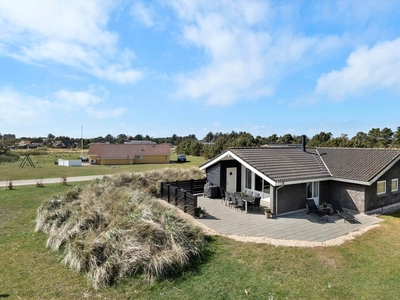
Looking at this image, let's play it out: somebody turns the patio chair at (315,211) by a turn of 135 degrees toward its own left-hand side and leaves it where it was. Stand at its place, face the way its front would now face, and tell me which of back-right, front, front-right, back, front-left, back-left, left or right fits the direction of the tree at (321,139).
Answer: front

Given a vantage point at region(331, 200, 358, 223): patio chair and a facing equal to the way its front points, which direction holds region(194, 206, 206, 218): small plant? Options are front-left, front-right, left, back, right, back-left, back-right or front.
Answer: right

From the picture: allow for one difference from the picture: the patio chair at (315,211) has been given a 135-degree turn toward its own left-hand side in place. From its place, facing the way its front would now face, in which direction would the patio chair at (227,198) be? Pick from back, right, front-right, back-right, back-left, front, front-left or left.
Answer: left

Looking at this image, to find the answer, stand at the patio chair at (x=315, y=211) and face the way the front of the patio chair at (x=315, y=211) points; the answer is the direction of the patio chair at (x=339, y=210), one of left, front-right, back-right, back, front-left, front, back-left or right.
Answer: left

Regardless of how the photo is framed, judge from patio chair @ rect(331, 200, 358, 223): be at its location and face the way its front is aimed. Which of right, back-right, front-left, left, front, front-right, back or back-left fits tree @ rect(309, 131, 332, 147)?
back-left

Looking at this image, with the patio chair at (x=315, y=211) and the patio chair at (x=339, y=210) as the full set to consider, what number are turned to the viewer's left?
0

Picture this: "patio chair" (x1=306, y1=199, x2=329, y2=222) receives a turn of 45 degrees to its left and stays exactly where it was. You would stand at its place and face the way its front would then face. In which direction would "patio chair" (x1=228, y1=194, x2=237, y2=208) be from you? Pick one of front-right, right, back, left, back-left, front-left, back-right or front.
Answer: back

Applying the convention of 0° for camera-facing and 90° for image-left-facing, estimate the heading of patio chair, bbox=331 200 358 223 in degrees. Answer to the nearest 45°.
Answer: approximately 315°

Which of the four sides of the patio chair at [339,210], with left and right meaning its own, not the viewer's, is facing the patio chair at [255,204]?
right

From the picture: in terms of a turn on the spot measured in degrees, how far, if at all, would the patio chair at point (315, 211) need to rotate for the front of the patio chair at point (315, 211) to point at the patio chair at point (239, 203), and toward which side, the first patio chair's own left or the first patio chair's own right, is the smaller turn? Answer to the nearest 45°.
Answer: approximately 135° to the first patio chair's own right

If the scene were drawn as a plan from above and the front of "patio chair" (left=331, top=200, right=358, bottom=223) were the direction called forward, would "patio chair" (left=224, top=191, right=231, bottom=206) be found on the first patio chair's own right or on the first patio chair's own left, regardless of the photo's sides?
on the first patio chair's own right

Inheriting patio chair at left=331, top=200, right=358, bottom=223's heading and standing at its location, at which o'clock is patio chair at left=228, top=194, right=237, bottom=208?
patio chair at left=228, top=194, right=237, bottom=208 is roughly at 4 o'clock from patio chair at left=331, top=200, right=358, bottom=223.

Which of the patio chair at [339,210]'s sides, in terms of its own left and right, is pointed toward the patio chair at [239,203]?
right

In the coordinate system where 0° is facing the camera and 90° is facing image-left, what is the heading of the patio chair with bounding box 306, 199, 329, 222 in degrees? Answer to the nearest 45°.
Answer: approximately 315°

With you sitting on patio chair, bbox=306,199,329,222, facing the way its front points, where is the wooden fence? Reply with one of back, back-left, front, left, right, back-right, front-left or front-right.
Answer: back-right
